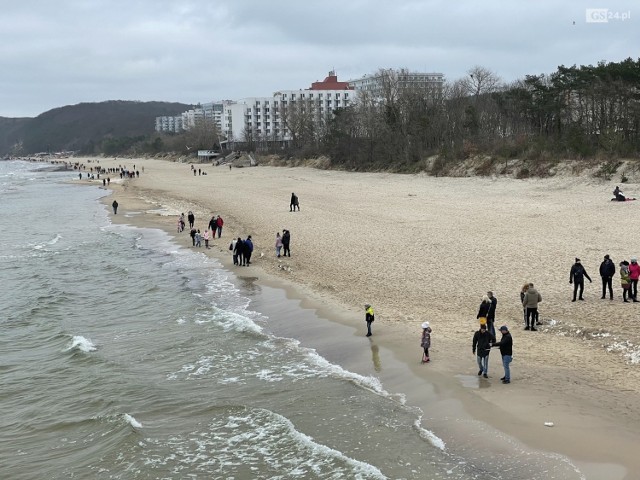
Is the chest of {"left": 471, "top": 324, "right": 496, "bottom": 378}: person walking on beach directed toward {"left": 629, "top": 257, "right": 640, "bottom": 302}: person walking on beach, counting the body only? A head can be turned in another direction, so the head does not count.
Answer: no

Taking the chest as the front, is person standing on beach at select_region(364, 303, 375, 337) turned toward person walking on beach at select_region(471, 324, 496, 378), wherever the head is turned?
no

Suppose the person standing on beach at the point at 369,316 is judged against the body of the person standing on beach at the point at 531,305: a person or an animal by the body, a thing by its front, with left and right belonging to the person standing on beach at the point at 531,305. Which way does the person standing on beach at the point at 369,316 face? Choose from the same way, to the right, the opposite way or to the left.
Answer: to the left

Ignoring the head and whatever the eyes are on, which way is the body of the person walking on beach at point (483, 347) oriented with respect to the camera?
toward the camera

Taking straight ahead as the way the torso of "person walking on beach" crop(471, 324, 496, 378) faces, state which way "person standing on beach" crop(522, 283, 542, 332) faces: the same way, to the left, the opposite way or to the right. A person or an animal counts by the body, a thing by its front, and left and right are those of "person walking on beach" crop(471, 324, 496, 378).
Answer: the opposite way

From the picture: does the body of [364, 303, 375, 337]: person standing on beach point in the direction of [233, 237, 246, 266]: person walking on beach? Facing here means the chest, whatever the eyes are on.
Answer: no
